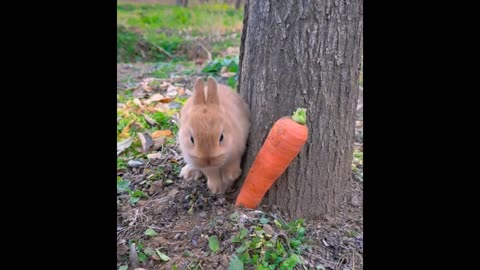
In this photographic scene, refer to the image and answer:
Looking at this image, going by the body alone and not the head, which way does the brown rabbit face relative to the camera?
toward the camera

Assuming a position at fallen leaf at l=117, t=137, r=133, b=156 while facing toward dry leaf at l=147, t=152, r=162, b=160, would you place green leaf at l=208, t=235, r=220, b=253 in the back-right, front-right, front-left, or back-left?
front-right

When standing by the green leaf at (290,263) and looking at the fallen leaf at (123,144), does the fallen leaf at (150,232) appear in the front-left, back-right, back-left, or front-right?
front-left

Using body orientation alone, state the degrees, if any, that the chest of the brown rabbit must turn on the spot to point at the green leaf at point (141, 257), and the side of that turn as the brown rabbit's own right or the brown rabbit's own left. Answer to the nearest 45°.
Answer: approximately 45° to the brown rabbit's own right

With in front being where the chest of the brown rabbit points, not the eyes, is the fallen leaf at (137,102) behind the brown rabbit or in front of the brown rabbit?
behind

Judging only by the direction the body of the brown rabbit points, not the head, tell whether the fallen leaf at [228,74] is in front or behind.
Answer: behind

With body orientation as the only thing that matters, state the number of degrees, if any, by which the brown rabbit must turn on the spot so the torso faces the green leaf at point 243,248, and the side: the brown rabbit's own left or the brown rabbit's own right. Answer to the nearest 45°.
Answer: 0° — it already faces it

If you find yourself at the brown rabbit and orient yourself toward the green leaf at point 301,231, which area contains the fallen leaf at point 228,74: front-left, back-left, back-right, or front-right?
back-left
